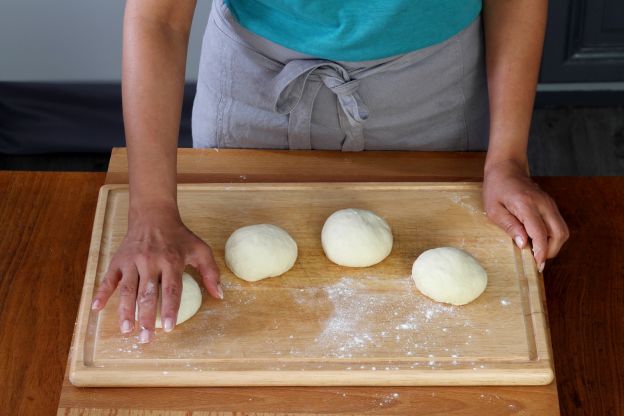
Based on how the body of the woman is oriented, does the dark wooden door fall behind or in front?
behind

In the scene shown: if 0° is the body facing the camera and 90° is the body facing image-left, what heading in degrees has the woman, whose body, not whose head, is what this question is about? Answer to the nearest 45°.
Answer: approximately 0°

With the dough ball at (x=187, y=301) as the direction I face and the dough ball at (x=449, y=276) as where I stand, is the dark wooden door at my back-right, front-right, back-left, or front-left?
back-right
